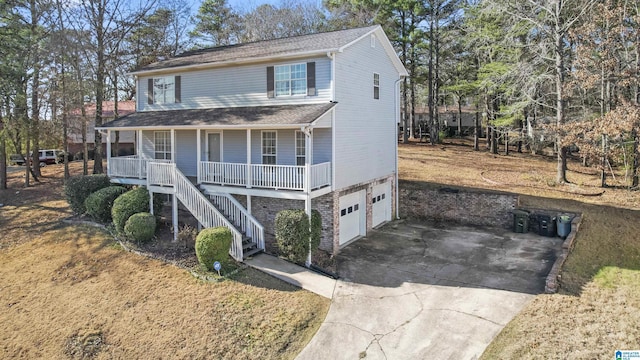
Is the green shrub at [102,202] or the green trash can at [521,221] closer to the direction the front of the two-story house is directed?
the green shrub

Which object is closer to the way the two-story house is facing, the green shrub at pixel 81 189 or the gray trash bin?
the green shrub

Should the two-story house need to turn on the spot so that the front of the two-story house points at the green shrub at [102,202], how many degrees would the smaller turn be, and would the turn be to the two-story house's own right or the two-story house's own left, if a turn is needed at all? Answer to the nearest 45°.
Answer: approximately 45° to the two-story house's own right

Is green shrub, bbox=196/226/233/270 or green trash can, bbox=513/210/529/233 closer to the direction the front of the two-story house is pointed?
the green shrub

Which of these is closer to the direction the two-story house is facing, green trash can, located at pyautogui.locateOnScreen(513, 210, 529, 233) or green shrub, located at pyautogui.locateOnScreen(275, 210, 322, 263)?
the green shrub

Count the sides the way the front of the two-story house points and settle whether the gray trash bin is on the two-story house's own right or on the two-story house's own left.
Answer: on the two-story house's own left

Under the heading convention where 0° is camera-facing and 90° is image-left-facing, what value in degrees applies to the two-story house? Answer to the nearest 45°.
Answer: approximately 45°
